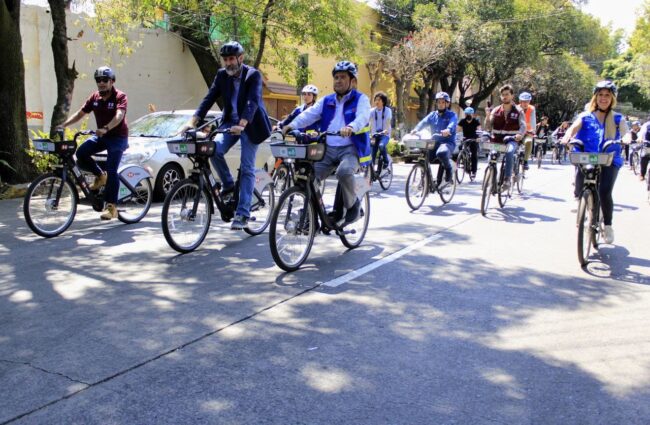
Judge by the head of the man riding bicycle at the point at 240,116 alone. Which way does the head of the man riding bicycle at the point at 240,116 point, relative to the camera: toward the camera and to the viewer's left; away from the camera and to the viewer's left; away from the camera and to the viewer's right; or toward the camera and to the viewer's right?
toward the camera and to the viewer's left

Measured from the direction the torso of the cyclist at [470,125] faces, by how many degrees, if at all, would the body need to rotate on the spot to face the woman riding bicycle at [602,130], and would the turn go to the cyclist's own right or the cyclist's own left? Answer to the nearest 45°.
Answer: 0° — they already face them

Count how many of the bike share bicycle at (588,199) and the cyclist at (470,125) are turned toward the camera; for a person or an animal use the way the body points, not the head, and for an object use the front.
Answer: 2

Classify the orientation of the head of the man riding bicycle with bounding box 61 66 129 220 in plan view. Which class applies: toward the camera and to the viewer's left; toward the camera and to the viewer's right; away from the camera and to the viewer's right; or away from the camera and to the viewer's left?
toward the camera and to the viewer's left

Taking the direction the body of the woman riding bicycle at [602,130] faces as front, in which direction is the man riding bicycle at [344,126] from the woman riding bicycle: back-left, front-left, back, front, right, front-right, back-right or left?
front-right

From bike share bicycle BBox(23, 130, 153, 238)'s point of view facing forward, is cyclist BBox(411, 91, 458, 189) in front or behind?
behind

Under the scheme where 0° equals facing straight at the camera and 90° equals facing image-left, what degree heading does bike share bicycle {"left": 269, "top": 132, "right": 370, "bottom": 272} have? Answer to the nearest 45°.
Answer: approximately 45°

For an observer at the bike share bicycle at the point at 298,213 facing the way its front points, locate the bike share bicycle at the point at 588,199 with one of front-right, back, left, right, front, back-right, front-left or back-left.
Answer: back-left

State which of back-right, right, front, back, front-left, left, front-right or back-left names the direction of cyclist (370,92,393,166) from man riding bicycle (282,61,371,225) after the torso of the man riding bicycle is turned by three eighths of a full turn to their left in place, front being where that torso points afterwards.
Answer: left

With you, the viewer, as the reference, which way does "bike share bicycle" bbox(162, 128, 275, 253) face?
facing the viewer and to the left of the viewer

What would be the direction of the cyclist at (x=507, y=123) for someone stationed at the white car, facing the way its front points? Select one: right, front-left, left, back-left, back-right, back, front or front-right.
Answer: back-left

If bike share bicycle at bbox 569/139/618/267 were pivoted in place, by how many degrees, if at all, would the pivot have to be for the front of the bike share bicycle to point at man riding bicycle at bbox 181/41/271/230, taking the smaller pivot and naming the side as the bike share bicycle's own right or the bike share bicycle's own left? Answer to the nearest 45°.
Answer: approximately 90° to the bike share bicycle's own right

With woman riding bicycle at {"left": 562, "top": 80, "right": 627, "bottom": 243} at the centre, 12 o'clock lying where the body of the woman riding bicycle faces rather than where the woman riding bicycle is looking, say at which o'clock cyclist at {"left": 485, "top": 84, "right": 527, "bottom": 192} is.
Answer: The cyclist is roughly at 5 o'clock from the woman riding bicycle.

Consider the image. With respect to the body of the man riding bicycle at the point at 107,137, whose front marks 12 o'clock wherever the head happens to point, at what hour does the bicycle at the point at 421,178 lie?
The bicycle is roughly at 7 o'clock from the man riding bicycle.

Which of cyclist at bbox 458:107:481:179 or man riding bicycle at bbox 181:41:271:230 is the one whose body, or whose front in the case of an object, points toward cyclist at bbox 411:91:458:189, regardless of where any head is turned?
cyclist at bbox 458:107:481:179

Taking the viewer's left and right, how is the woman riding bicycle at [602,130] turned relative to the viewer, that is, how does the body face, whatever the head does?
facing the viewer
